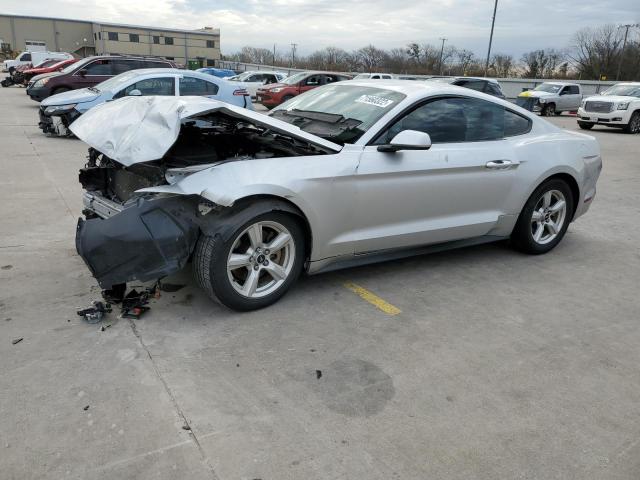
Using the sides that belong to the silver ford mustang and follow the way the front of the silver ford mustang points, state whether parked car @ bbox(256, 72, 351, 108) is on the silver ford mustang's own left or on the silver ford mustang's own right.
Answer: on the silver ford mustang's own right

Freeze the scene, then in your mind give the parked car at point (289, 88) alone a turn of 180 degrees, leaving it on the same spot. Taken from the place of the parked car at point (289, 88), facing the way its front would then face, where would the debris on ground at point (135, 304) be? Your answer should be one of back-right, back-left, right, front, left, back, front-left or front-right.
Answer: back-right

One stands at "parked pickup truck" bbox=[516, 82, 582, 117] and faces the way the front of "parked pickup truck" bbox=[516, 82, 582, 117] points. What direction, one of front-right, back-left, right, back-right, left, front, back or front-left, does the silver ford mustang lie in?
front-left

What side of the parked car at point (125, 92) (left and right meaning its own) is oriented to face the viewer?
left

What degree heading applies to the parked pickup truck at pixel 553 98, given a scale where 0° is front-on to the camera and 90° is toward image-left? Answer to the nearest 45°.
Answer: approximately 45°

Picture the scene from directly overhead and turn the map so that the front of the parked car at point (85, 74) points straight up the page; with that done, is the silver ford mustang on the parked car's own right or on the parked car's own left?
on the parked car's own left

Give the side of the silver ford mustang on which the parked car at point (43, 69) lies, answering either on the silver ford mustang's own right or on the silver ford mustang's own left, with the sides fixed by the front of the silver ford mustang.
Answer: on the silver ford mustang's own right

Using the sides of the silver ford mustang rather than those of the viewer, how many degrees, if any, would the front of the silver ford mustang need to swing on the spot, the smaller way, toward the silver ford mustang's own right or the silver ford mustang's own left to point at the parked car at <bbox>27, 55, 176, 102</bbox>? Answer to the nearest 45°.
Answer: approximately 90° to the silver ford mustang's own right

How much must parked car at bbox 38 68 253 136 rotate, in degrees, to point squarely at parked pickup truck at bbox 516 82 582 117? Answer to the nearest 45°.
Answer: approximately 135° to its right

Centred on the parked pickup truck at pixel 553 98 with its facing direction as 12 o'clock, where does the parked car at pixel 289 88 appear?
the parked car at pixel 289 88 is roughly at 12 o'clock from the parked pickup truck at pixel 553 98.

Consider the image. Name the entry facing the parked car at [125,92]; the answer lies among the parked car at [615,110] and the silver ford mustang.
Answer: the parked car at [615,110]

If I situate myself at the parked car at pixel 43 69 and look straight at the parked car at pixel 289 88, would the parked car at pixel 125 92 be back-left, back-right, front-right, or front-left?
front-right

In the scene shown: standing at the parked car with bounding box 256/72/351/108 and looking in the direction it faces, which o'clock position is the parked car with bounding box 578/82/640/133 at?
the parked car with bounding box 578/82/640/133 is roughly at 8 o'clock from the parked car with bounding box 256/72/351/108.

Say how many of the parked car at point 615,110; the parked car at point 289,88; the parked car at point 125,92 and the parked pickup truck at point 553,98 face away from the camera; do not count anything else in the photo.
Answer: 0

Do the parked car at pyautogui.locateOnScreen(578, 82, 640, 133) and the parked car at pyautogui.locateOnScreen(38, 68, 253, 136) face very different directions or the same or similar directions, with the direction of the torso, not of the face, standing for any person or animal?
same or similar directions

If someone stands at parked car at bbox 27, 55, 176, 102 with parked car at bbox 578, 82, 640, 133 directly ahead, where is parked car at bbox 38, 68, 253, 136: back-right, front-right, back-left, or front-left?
front-right

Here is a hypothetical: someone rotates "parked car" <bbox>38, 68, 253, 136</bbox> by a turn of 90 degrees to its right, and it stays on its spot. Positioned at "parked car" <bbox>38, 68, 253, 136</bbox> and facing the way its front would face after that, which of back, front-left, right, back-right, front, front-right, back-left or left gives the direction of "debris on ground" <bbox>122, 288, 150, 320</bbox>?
back
